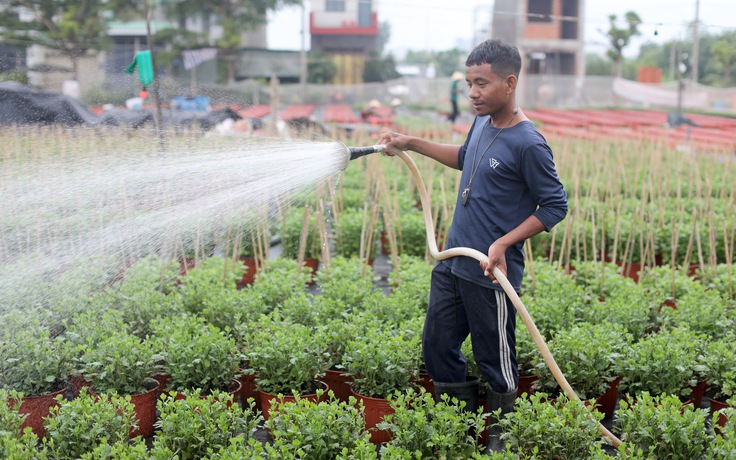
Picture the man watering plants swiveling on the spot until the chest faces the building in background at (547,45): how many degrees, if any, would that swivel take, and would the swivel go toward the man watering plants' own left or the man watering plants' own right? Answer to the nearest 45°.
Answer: approximately 135° to the man watering plants' own right

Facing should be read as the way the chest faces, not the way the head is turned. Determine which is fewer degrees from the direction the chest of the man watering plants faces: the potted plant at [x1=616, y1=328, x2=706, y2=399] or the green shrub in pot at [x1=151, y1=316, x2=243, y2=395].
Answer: the green shrub in pot

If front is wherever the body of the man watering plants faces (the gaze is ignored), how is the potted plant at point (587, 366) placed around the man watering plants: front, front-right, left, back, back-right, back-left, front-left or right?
back

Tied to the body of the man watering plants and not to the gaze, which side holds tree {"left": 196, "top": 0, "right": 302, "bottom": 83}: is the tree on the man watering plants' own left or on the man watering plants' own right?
on the man watering plants' own right

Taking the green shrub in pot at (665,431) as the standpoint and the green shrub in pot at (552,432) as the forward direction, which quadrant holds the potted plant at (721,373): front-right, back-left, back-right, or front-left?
back-right

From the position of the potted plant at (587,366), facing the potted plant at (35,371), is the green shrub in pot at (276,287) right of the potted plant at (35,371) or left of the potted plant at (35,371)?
right

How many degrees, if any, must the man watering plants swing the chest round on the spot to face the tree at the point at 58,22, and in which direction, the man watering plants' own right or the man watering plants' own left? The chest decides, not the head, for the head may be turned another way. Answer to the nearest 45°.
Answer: approximately 90° to the man watering plants' own right

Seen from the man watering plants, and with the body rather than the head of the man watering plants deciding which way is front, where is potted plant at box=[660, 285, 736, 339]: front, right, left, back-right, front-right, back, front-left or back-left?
back

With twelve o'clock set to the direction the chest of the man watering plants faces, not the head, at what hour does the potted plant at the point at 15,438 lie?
The potted plant is roughly at 1 o'clock from the man watering plants.

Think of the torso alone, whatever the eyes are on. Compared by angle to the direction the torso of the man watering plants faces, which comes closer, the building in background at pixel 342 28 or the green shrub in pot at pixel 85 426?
the green shrub in pot

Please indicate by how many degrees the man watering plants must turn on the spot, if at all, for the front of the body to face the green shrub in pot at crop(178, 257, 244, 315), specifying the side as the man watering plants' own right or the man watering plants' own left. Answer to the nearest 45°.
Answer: approximately 90° to the man watering plants' own right

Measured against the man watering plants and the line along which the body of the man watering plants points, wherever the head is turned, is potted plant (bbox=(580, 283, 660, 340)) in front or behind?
behind

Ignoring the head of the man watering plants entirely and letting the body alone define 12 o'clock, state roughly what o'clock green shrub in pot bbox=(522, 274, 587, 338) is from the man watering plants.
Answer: The green shrub in pot is roughly at 5 o'clock from the man watering plants.

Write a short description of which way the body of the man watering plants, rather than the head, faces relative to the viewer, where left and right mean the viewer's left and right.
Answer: facing the viewer and to the left of the viewer
